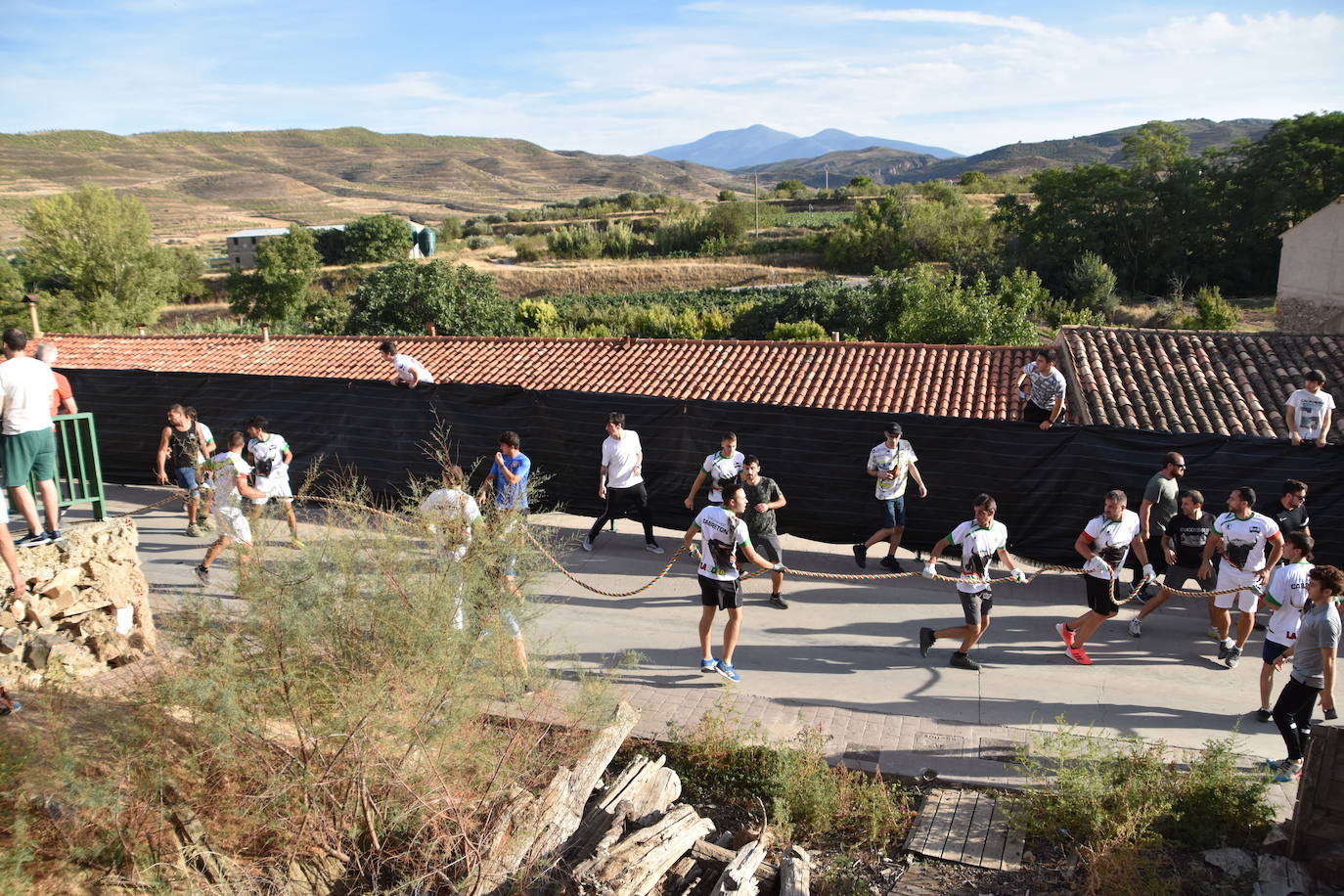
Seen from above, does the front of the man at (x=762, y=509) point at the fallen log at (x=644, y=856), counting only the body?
yes

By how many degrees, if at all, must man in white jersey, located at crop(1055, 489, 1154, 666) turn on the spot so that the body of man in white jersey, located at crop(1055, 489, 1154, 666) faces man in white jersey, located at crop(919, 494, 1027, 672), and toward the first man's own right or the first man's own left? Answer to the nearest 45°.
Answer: approximately 90° to the first man's own right

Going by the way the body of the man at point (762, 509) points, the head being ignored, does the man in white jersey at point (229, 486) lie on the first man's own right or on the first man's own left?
on the first man's own right

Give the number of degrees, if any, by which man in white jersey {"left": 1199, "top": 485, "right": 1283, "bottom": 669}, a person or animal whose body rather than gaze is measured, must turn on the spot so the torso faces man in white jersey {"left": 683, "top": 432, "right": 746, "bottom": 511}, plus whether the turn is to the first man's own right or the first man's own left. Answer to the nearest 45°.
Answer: approximately 90° to the first man's own right

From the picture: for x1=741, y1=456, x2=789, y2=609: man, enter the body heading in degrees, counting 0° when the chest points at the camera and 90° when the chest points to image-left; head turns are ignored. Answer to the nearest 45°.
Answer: approximately 0°

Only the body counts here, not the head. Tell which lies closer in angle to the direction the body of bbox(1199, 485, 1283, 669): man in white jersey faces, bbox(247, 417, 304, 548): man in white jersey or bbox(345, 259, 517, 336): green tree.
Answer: the man in white jersey

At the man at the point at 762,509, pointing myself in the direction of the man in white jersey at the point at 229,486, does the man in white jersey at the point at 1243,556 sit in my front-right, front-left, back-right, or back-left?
back-left

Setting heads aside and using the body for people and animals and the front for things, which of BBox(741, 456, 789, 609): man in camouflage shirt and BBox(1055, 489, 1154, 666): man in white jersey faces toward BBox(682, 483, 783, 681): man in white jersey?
the man in camouflage shirt
